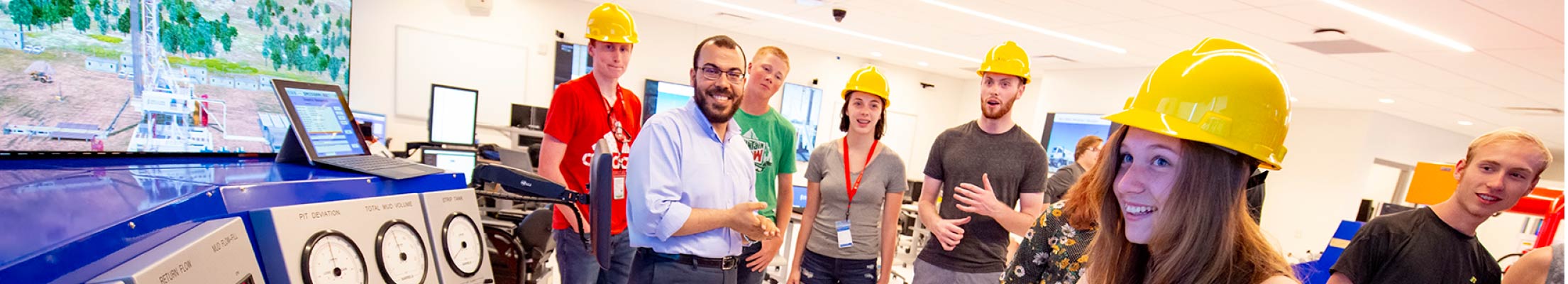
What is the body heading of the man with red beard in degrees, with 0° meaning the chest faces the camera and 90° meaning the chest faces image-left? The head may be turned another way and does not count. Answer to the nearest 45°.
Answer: approximately 0°

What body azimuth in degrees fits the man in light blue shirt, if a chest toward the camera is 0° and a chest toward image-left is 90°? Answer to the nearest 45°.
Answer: approximately 315°

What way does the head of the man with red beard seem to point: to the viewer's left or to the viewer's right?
to the viewer's left

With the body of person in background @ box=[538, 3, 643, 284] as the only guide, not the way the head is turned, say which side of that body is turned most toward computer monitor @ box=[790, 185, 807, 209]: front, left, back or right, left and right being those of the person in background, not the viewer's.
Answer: left

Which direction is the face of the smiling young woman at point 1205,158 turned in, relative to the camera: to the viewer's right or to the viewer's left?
to the viewer's left

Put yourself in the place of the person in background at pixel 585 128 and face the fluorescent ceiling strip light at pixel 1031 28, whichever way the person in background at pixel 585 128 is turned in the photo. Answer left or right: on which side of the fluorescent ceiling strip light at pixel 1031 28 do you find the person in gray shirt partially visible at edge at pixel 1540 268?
right
